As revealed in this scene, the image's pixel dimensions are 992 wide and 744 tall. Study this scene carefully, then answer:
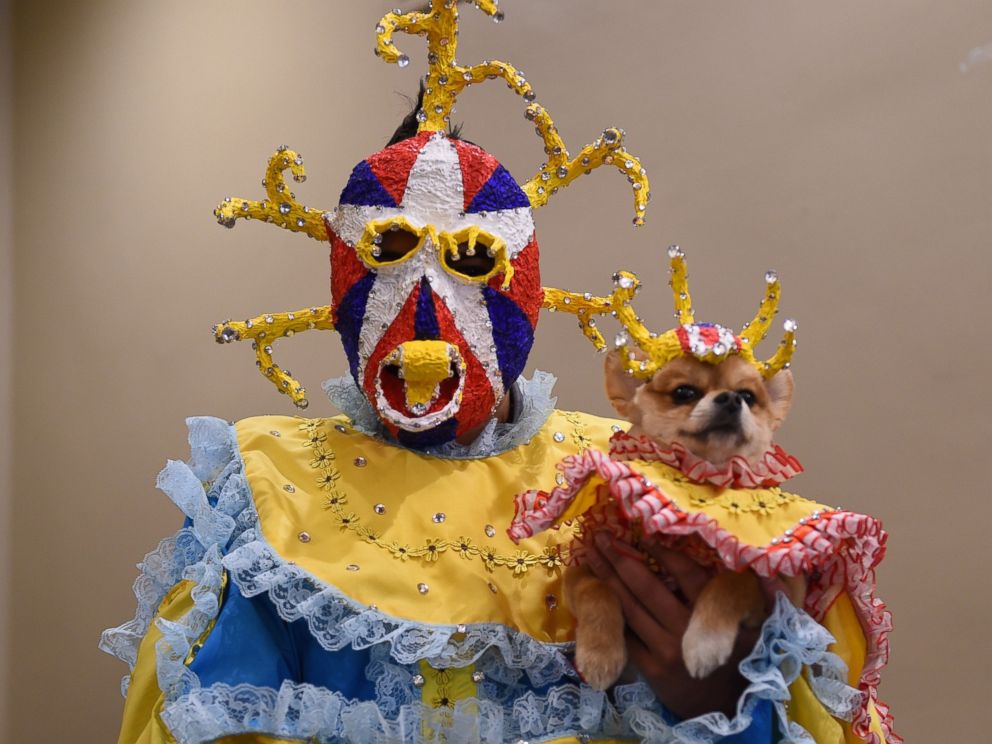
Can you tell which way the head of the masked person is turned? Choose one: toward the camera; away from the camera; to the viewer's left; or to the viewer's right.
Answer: toward the camera

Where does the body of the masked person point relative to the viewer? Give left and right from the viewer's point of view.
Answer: facing the viewer

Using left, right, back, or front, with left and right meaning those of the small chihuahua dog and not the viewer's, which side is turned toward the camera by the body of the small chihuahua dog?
front
